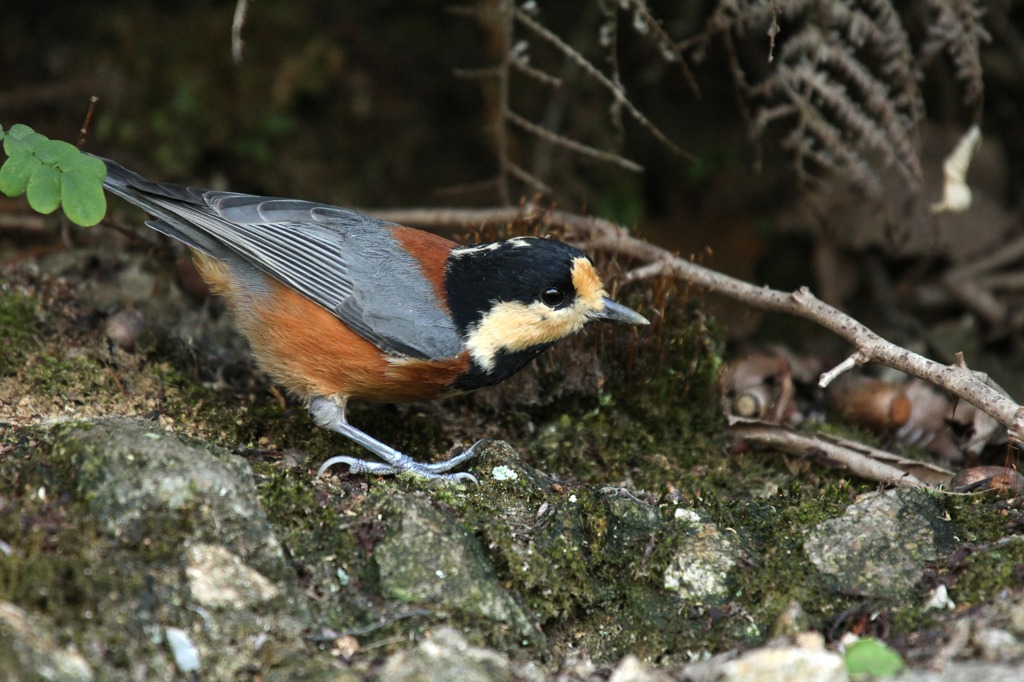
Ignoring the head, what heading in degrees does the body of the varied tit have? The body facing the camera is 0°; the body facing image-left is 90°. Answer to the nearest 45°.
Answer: approximately 270°

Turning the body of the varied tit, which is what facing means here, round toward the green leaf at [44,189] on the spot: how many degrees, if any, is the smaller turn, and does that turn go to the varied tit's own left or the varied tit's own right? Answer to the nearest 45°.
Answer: approximately 180°

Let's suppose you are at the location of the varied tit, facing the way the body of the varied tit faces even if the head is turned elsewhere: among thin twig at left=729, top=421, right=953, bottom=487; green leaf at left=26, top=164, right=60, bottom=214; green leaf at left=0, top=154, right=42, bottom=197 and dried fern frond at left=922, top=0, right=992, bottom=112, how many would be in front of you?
2

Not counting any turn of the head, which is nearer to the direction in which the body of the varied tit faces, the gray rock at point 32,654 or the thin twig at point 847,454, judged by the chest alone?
the thin twig

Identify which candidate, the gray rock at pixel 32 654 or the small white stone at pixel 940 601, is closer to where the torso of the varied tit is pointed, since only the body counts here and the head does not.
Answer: the small white stone

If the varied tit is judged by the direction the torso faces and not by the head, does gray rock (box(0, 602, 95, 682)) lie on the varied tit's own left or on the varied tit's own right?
on the varied tit's own right

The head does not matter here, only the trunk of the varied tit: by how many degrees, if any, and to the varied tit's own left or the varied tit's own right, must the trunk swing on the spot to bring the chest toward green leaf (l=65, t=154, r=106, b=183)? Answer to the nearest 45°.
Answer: approximately 180°

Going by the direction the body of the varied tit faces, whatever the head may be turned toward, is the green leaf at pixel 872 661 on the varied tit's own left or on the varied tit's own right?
on the varied tit's own right

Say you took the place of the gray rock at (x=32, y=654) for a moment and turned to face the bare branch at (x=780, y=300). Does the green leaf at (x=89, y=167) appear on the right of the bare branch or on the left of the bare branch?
left

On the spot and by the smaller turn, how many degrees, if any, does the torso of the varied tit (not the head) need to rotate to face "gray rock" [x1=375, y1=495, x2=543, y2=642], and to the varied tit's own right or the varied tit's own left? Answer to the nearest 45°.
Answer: approximately 90° to the varied tit's own right

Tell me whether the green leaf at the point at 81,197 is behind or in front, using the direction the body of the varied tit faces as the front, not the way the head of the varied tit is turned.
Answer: behind

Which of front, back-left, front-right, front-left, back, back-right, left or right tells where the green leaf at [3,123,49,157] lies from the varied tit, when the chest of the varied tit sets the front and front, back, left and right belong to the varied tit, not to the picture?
back

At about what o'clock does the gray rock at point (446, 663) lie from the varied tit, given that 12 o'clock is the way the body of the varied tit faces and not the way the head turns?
The gray rock is roughly at 3 o'clock from the varied tit.

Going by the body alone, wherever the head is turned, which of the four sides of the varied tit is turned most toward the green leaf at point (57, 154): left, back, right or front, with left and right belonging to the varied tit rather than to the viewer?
back

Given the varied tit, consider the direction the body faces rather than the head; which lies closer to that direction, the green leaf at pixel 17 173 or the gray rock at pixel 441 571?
the gray rock

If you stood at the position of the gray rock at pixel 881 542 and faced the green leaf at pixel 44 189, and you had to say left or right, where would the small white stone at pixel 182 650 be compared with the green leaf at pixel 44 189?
left
